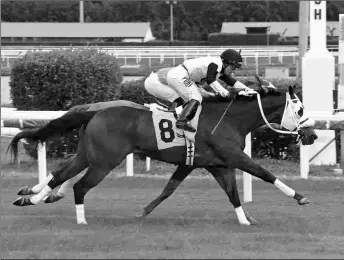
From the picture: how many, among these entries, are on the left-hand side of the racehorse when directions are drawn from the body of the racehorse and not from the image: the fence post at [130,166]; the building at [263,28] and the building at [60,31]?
3

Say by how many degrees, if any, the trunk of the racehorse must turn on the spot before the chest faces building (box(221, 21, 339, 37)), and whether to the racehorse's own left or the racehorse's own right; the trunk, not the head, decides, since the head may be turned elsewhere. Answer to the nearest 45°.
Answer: approximately 90° to the racehorse's own left

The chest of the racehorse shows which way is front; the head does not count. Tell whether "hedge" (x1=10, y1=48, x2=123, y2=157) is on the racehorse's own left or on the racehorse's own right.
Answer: on the racehorse's own left

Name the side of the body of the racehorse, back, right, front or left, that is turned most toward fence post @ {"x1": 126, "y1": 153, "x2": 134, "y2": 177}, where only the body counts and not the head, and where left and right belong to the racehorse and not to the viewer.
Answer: left

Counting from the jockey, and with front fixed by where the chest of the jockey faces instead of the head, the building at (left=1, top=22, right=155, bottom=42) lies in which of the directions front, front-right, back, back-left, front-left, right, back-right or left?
left

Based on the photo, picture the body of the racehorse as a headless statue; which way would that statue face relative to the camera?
to the viewer's right

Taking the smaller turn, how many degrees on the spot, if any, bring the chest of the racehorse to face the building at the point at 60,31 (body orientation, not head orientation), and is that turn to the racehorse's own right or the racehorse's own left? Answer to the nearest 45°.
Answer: approximately 90° to the racehorse's own left

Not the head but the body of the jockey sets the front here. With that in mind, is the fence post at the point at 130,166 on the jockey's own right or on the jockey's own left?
on the jockey's own left

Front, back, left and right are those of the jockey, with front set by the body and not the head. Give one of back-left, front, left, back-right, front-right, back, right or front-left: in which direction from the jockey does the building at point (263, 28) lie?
left

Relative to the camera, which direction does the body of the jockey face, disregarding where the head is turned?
to the viewer's right
